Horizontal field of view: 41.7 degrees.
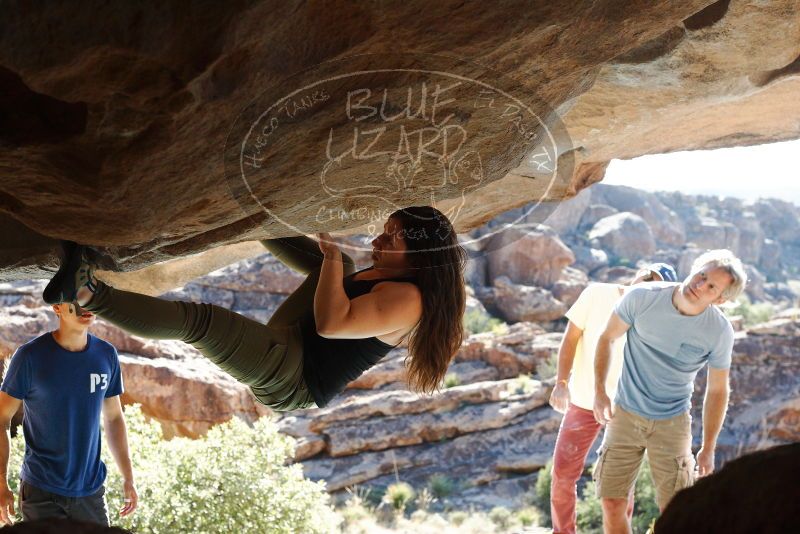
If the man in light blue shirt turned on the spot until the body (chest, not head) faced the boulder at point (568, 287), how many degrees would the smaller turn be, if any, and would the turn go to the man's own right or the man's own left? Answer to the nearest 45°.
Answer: approximately 180°

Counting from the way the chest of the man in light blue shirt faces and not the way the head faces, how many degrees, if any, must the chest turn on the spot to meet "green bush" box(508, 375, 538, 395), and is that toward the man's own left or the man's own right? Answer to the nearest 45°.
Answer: approximately 180°

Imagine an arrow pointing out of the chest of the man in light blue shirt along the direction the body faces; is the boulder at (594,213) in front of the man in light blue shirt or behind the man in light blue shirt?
behind

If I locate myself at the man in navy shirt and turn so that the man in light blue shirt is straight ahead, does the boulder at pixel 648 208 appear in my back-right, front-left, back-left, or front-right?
front-left

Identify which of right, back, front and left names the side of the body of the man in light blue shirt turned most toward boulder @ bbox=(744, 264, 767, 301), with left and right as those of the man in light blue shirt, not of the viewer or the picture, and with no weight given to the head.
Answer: back

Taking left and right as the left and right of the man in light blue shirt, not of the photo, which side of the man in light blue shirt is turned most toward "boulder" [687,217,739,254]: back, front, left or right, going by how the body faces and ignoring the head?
back

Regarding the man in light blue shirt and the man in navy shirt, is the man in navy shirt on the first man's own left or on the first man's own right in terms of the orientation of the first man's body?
on the first man's own right

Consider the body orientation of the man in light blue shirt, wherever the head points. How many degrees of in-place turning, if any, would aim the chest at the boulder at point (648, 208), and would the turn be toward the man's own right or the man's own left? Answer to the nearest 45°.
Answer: approximately 180°

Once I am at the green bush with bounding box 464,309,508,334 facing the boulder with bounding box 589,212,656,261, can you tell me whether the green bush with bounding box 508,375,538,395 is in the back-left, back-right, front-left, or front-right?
back-right

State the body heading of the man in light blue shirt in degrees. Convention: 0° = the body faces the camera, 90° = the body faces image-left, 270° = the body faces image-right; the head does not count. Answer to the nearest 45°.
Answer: approximately 0°

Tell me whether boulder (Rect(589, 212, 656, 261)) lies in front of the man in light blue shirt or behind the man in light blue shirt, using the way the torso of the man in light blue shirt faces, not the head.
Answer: behind

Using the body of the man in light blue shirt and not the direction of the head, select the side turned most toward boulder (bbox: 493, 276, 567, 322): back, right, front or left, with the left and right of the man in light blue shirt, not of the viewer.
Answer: back

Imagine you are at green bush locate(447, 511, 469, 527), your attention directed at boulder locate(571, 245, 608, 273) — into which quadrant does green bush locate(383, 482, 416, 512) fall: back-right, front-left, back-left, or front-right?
front-left

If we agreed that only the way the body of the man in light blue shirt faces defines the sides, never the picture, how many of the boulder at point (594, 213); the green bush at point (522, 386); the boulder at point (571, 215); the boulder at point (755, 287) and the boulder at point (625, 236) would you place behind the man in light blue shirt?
5

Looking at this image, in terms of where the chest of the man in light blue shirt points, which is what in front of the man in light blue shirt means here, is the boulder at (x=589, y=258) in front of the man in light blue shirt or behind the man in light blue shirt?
behind

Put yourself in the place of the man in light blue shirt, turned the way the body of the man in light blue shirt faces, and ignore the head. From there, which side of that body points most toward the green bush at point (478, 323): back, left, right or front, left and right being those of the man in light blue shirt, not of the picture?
back
